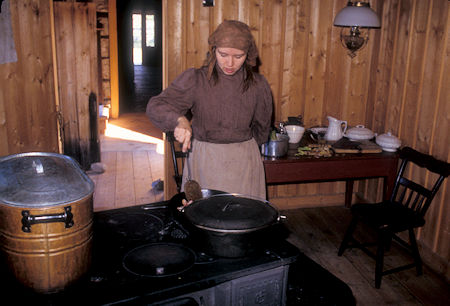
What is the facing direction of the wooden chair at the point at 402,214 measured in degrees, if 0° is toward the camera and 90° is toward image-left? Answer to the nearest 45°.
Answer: approximately 45°

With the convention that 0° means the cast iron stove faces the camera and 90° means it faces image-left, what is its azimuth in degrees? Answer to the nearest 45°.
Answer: approximately 315°

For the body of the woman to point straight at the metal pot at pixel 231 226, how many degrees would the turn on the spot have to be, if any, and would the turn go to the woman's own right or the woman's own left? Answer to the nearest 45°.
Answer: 0° — they already face it

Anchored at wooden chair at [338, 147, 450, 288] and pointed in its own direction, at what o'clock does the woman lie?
The woman is roughly at 12 o'clock from the wooden chair.

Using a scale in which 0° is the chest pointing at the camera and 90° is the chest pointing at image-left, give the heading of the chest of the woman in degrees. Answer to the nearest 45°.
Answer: approximately 0°

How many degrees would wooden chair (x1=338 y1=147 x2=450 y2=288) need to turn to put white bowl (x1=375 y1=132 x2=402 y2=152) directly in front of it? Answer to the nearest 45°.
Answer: approximately 135° to its right

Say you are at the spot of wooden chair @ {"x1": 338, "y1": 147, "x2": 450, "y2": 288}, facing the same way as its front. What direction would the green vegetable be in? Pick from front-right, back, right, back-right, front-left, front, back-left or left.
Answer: front-right

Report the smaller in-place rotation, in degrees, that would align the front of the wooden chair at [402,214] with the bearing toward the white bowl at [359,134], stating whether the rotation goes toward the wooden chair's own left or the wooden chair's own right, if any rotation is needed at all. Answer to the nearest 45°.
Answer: approximately 90° to the wooden chair's own right

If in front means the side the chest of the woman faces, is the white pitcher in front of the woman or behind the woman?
behind
